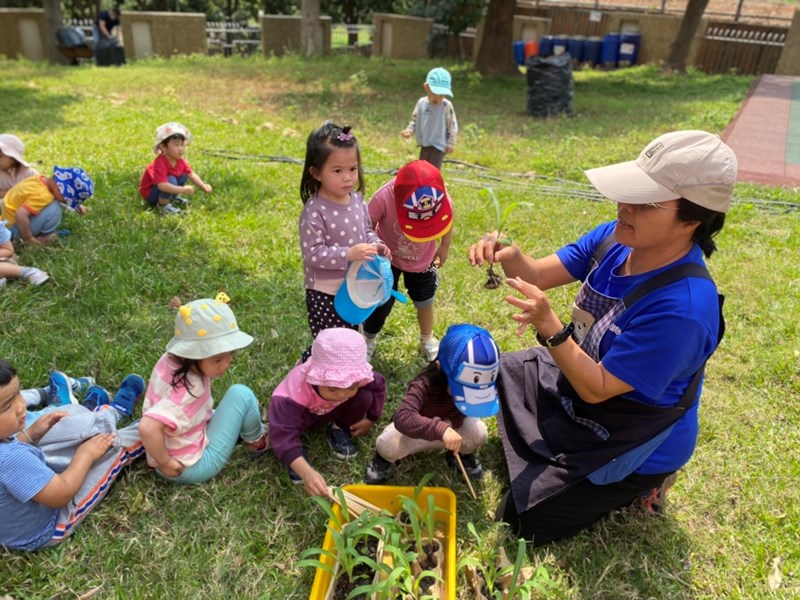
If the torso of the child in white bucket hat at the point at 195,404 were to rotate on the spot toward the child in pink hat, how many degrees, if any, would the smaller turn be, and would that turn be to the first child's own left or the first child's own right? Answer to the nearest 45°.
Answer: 0° — they already face them

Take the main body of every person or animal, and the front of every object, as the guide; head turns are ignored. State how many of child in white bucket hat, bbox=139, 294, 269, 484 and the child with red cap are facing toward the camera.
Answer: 1

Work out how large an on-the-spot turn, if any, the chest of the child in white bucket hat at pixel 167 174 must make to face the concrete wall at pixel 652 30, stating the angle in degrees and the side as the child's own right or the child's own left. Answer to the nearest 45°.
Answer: approximately 90° to the child's own left

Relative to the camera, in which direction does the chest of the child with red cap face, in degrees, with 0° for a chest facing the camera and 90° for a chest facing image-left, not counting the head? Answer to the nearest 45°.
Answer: approximately 0°

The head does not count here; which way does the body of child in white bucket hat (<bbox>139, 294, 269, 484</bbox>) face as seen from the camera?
to the viewer's right

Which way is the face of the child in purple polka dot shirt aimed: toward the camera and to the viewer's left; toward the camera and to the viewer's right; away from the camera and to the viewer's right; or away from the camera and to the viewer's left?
toward the camera and to the viewer's right

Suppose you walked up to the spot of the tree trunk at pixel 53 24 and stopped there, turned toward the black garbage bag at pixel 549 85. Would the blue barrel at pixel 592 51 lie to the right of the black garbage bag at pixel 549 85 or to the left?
left

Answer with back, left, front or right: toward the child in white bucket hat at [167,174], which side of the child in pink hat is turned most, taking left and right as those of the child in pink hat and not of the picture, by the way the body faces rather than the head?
back

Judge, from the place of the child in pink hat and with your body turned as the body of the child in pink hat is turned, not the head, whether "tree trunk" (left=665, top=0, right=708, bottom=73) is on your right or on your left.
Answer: on your left

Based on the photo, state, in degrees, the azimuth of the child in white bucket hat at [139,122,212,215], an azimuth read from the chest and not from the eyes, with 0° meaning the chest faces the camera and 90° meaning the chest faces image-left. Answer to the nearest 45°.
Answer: approximately 315°

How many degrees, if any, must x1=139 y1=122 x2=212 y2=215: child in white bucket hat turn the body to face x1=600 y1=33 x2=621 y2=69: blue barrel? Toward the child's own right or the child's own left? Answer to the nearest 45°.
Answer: approximately 90° to the child's own left

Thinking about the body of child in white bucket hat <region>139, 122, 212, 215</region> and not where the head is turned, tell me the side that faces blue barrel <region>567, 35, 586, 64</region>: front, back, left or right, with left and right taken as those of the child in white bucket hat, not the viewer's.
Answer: left

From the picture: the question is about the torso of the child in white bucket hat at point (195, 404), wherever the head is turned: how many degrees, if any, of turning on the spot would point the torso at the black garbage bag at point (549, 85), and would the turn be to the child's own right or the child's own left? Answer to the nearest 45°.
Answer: approximately 45° to the child's own left

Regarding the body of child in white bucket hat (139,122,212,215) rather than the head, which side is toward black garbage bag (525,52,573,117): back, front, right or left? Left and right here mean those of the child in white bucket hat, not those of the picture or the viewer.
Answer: left

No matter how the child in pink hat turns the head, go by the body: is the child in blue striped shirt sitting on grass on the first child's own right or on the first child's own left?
on the first child's own right
